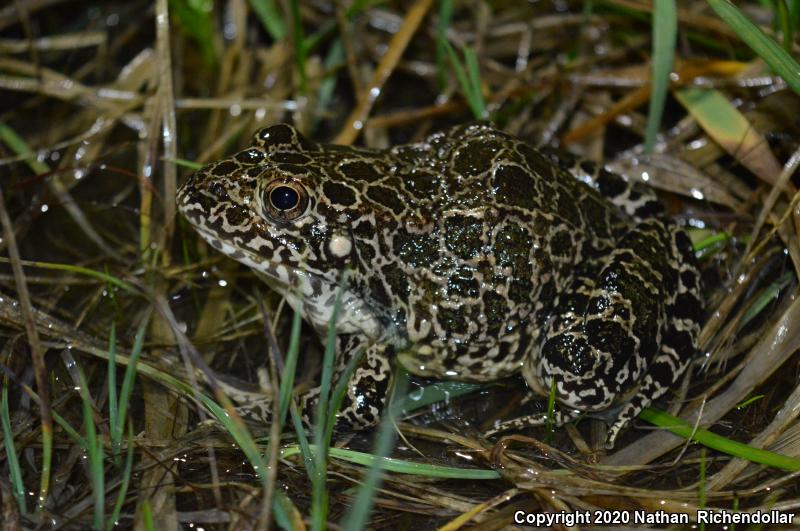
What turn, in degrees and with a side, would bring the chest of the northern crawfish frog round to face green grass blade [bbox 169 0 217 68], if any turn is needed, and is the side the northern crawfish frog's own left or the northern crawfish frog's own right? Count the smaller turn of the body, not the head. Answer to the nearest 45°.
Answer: approximately 45° to the northern crawfish frog's own right

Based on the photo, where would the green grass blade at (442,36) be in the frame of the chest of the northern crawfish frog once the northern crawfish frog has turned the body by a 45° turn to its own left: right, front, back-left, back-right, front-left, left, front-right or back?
back-right

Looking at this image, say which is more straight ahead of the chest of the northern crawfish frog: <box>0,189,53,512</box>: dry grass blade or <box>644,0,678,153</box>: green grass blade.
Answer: the dry grass blade

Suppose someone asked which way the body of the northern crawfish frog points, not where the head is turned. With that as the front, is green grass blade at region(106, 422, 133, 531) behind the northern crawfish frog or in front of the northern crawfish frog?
in front

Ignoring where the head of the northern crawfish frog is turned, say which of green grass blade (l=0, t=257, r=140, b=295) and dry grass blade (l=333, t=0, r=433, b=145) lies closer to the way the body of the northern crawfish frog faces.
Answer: the green grass blade

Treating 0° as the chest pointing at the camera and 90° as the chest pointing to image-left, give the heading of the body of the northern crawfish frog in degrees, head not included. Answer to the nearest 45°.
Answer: approximately 90°

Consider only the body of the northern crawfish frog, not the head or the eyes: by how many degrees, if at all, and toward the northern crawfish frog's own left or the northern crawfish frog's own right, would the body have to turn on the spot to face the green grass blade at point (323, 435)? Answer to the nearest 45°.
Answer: approximately 45° to the northern crawfish frog's own left

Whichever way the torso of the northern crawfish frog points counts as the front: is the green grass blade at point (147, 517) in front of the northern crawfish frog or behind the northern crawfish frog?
in front

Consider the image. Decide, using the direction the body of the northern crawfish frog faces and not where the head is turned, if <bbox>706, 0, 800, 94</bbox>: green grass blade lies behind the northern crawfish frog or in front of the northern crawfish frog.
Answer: behind

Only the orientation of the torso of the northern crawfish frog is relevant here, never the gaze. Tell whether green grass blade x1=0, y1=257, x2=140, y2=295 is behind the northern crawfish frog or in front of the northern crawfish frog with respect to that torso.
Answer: in front

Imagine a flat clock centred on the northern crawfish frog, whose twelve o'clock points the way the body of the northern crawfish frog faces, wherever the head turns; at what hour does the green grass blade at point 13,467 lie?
The green grass blade is roughly at 11 o'clock from the northern crawfish frog.
